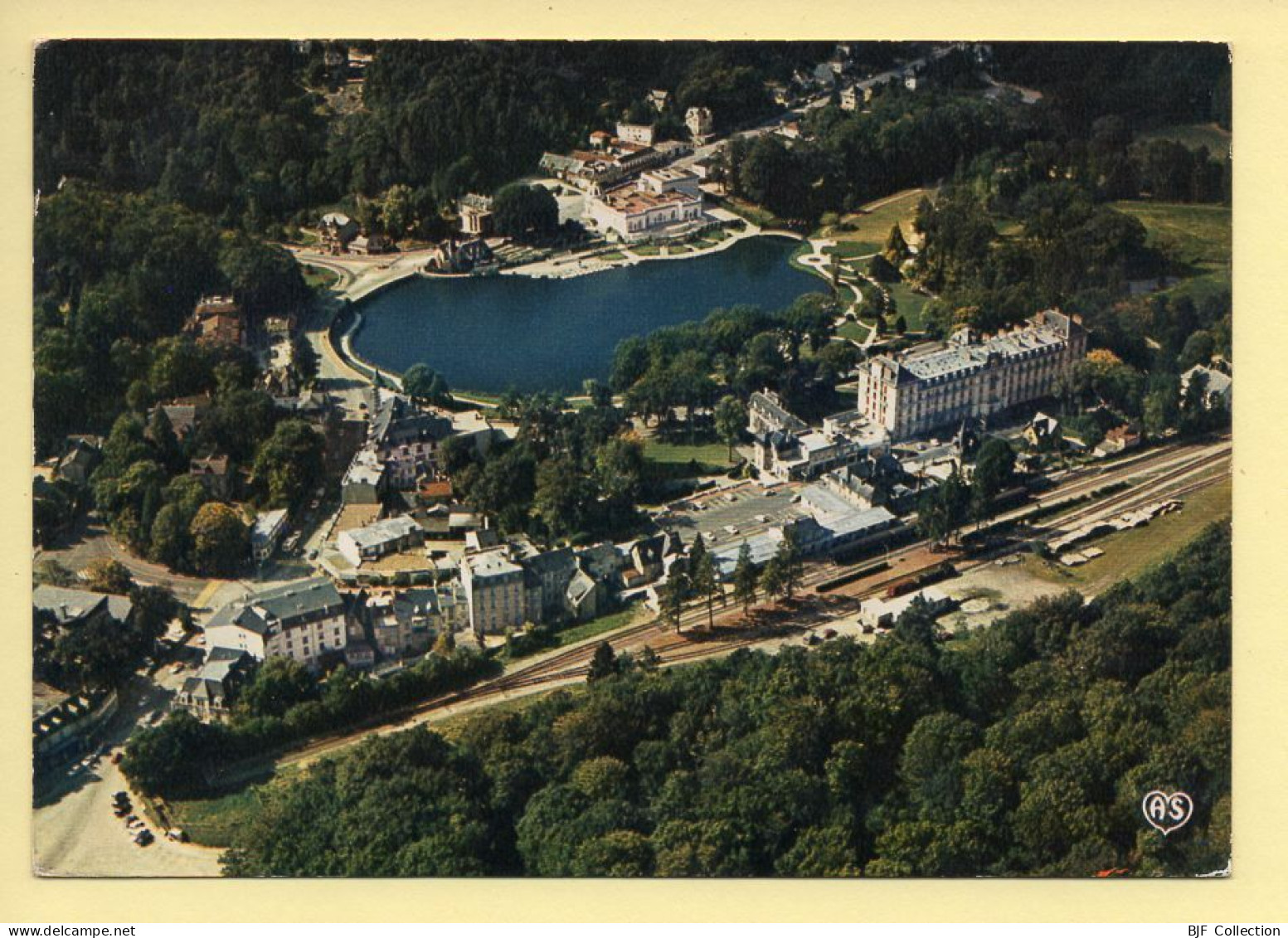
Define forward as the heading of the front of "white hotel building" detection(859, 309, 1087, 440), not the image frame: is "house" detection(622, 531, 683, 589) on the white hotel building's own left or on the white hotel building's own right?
on the white hotel building's own right

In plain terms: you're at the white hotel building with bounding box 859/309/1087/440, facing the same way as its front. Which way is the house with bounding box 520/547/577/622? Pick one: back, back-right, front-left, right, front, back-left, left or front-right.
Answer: right

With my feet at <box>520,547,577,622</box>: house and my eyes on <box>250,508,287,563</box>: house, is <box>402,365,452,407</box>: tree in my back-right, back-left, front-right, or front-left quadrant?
front-right

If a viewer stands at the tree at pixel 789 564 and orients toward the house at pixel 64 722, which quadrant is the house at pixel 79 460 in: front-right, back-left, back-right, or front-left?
front-right

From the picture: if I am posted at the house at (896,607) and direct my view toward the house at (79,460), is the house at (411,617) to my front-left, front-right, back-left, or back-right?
front-left

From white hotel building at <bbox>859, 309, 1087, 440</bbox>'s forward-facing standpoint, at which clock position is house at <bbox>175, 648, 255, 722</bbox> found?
The house is roughly at 3 o'clock from the white hotel building.

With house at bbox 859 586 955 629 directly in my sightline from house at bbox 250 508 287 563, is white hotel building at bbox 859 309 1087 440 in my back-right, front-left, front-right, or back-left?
front-left

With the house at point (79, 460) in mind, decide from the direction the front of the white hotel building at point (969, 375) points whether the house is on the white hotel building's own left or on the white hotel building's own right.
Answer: on the white hotel building's own right

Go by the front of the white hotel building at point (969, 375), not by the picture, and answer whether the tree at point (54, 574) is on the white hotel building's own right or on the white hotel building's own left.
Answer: on the white hotel building's own right

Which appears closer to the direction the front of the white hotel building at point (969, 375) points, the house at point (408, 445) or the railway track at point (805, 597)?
the railway track

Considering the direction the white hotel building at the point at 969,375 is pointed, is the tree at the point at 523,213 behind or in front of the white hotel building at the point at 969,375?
behind

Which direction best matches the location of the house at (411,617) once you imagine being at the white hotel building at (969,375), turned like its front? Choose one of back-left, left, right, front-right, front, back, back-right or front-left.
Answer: right

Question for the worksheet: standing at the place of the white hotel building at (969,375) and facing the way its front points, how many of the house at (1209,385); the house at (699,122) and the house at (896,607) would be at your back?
1

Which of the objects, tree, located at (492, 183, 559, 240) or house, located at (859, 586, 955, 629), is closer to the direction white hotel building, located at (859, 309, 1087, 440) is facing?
the house

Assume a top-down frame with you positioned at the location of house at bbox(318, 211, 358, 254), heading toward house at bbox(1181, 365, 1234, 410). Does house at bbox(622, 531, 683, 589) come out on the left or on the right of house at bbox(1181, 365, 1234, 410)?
right
